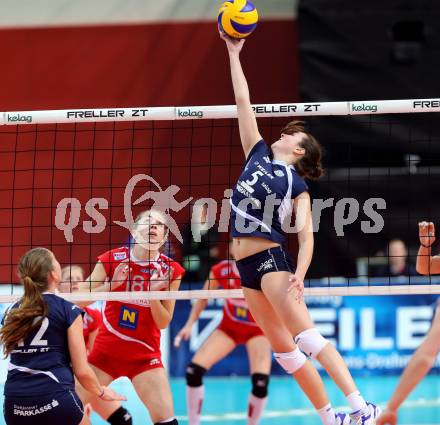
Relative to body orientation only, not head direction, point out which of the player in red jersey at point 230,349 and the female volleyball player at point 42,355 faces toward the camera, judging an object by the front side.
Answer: the player in red jersey

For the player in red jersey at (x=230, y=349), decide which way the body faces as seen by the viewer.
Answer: toward the camera

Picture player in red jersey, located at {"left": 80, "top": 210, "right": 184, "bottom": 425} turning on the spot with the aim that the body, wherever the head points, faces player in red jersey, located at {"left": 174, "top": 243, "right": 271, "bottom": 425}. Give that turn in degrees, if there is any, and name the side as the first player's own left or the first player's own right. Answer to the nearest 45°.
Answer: approximately 135° to the first player's own left

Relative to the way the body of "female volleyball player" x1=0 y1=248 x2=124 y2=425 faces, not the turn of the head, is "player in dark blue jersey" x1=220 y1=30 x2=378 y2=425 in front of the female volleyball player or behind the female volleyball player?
in front

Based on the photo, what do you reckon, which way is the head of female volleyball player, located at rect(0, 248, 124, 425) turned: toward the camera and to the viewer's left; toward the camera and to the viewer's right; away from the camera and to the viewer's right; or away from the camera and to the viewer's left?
away from the camera and to the viewer's right

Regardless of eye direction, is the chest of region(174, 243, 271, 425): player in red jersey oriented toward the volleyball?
yes

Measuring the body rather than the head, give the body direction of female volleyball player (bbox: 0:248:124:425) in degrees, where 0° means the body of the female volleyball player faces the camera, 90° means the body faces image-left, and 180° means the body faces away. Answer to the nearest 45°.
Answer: approximately 225°

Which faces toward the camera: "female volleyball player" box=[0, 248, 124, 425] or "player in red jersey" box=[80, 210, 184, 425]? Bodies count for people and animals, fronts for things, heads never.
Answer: the player in red jersey

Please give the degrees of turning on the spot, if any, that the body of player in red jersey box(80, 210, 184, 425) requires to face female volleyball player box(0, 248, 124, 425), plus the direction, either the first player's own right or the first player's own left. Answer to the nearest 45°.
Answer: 0° — they already face them

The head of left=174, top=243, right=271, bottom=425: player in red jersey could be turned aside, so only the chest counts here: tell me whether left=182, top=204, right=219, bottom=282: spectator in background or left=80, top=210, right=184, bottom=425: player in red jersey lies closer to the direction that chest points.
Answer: the player in red jersey

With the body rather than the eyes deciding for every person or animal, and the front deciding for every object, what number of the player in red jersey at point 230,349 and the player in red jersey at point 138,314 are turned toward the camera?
2
